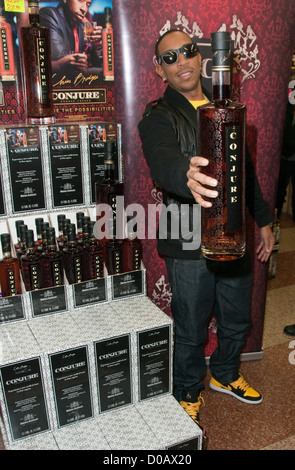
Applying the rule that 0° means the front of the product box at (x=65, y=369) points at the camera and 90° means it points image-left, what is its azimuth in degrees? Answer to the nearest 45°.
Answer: approximately 0°

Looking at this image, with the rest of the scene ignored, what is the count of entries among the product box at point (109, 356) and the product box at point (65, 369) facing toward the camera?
2

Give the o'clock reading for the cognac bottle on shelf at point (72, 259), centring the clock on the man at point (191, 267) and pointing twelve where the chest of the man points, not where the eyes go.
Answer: The cognac bottle on shelf is roughly at 2 o'clock from the man.

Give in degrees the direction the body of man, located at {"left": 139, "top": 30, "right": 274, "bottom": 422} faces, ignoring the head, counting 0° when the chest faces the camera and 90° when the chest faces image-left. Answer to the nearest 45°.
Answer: approximately 0°

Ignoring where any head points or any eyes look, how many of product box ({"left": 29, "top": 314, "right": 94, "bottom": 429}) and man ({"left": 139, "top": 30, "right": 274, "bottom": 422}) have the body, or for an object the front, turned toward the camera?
2
